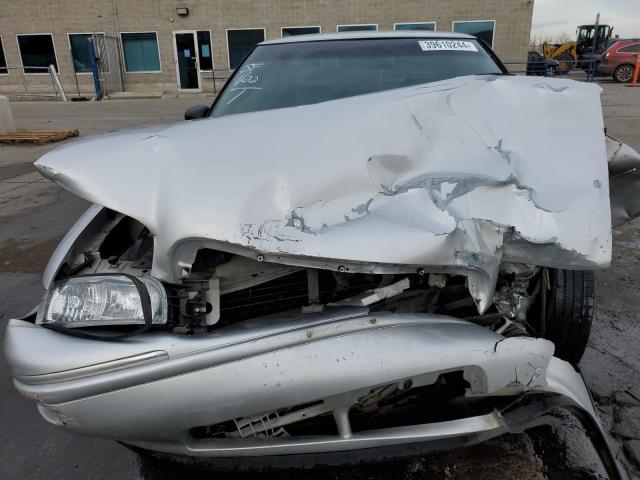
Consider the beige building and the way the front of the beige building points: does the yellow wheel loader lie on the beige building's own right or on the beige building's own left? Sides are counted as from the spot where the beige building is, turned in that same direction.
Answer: on the beige building's own left

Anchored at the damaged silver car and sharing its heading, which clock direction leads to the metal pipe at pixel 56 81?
The metal pipe is roughly at 5 o'clock from the damaged silver car.

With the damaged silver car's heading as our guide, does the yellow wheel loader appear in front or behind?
behind

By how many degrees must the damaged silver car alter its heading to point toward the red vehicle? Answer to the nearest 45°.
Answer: approximately 135° to its left

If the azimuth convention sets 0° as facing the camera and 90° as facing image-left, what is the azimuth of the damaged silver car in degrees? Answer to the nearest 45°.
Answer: approximately 0°
